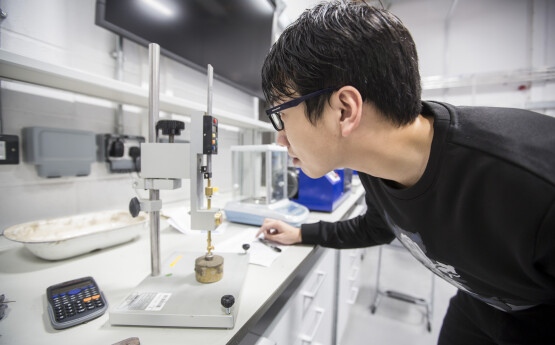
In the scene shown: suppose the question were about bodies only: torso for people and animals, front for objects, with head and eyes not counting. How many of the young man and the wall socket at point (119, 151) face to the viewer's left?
1

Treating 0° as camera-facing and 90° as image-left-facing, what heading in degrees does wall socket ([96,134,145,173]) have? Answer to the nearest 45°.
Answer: approximately 315°

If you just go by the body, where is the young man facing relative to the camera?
to the viewer's left

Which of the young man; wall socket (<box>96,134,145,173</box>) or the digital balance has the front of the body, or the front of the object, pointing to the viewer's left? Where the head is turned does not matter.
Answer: the young man

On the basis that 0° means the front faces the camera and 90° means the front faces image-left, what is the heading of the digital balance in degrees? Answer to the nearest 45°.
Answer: approximately 315°

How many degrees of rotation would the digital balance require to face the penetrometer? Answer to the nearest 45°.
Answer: approximately 45° to its right

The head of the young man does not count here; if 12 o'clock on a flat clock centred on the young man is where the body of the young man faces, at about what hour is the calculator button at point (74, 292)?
The calculator button is roughly at 11 o'clock from the young man.

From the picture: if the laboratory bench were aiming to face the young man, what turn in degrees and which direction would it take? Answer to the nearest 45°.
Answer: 0° — it already faces them
